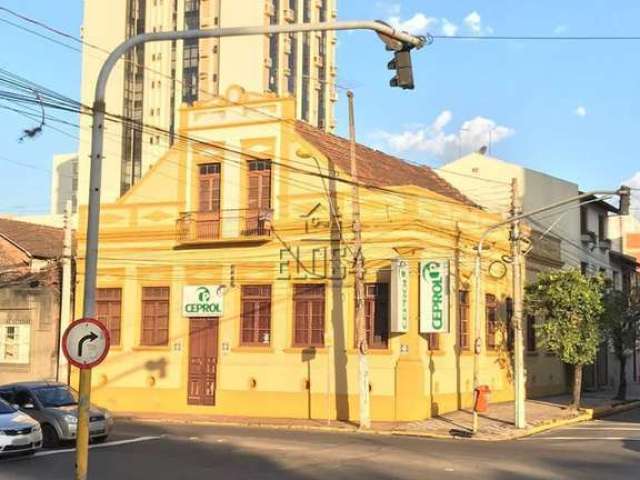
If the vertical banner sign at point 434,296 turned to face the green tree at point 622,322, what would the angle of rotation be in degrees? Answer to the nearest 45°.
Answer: approximately 135° to its left

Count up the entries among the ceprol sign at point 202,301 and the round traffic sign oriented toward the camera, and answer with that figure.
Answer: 2

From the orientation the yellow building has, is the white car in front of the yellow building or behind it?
in front

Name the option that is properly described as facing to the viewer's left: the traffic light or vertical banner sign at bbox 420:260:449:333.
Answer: the traffic light

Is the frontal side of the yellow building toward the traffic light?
yes
